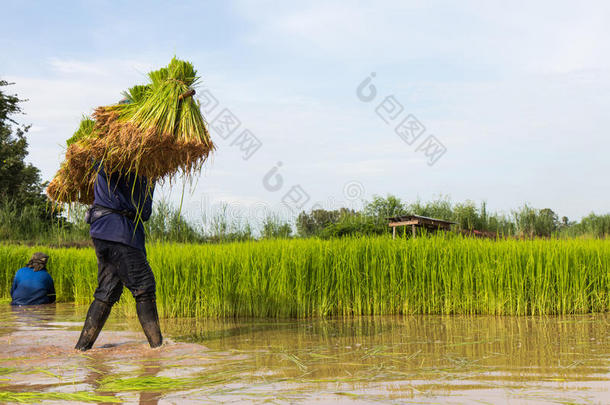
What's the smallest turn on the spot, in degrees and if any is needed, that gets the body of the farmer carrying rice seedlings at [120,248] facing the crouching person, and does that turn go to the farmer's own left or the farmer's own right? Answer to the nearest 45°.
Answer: approximately 45° to the farmer's own left

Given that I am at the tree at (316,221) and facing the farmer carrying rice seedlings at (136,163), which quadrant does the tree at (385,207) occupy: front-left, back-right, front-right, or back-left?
back-left

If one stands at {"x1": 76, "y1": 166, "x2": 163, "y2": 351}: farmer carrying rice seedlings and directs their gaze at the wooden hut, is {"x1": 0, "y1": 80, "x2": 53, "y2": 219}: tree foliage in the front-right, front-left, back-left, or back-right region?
front-left

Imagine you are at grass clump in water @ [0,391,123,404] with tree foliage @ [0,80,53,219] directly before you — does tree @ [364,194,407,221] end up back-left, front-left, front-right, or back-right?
front-right
